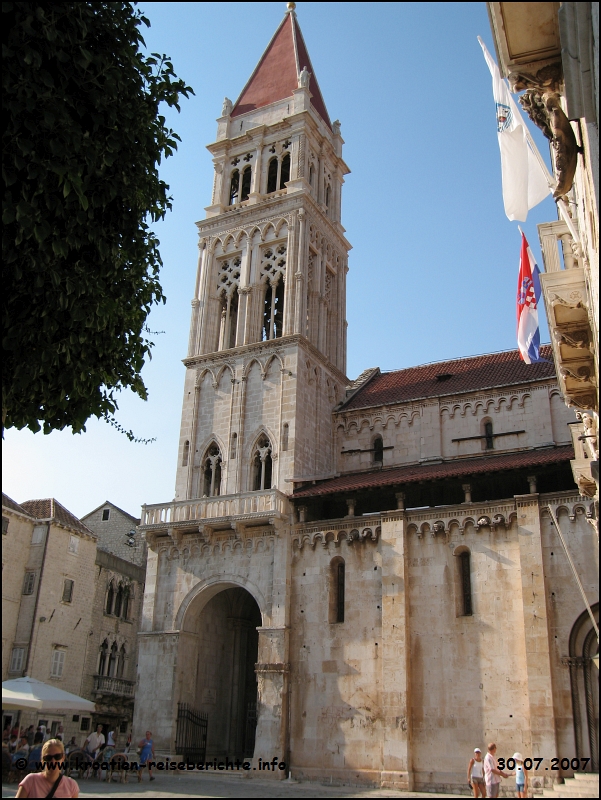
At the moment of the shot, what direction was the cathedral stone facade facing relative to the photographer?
facing the viewer and to the left of the viewer

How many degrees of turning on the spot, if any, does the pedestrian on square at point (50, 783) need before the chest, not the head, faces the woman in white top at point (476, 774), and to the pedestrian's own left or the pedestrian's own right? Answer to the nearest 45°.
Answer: approximately 135° to the pedestrian's own left

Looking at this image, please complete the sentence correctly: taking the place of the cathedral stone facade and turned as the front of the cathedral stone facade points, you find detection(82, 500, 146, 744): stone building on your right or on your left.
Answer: on your right

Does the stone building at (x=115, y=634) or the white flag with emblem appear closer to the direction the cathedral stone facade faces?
the white flag with emblem

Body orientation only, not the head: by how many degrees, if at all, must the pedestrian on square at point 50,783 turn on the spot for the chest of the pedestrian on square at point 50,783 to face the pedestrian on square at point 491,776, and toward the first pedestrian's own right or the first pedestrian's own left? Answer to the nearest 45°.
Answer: approximately 135° to the first pedestrian's own left

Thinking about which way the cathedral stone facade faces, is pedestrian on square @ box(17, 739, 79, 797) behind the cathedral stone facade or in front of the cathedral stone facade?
in front

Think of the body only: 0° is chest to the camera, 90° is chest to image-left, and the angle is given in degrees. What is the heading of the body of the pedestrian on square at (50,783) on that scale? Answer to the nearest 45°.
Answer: approximately 0°

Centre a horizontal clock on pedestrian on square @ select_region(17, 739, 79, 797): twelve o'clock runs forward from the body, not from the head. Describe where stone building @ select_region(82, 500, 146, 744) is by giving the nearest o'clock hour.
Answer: The stone building is roughly at 6 o'clock from the pedestrian on square.

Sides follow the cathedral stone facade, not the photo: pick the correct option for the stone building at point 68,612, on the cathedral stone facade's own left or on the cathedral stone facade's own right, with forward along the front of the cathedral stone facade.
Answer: on the cathedral stone facade's own right
